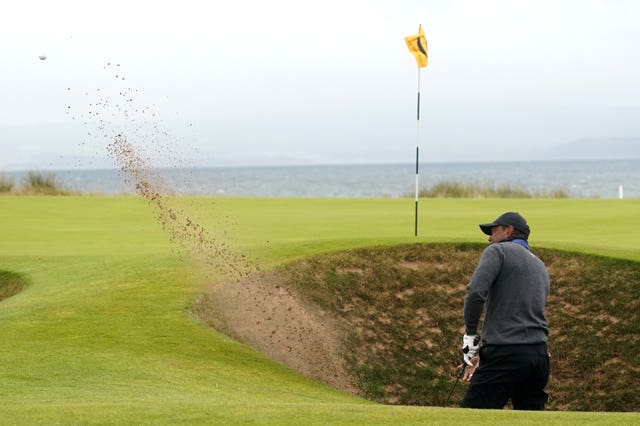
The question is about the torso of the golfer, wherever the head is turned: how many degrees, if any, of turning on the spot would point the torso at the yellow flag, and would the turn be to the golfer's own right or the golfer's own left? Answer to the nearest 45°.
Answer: approximately 45° to the golfer's own right

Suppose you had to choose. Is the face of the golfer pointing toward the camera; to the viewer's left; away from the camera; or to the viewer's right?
to the viewer's left

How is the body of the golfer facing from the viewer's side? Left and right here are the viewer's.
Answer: facing away from the viewer and to the left of the viewer
